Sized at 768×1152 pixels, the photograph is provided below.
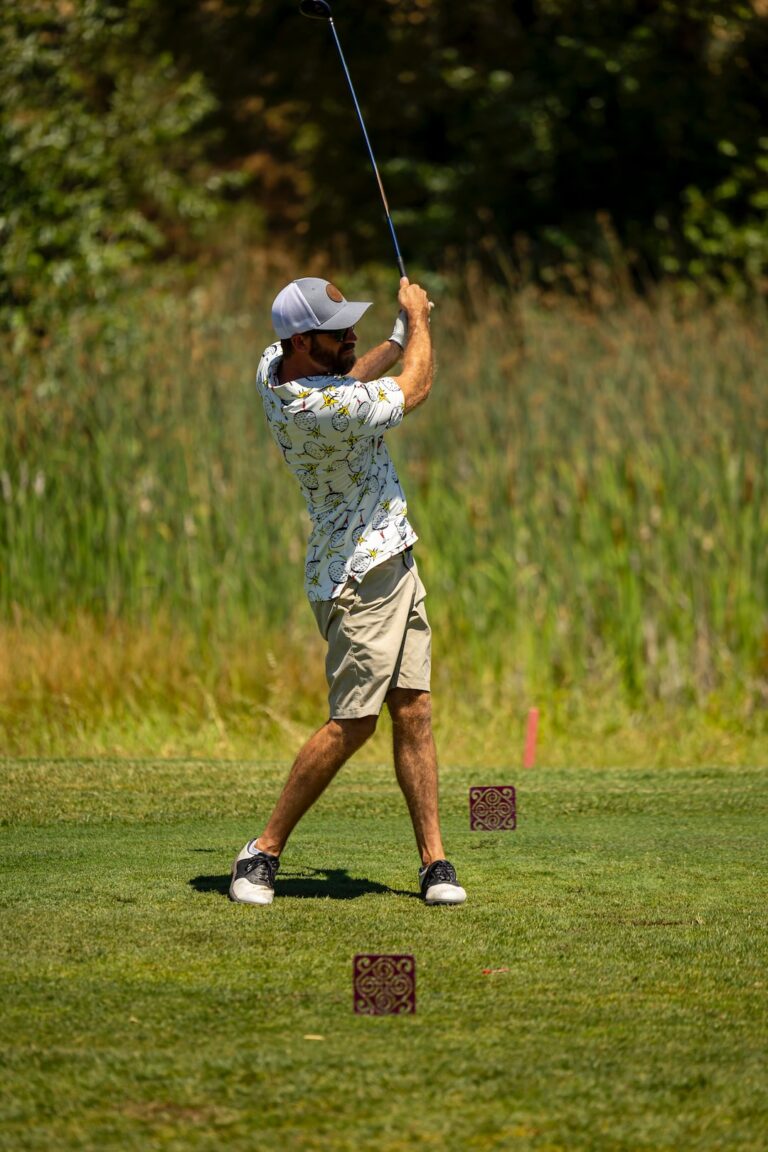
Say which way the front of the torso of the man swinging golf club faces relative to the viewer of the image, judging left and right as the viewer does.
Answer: facing the viewer and to the right of the viewer

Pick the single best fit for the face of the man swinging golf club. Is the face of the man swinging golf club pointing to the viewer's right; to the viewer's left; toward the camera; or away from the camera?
to the viewer's right

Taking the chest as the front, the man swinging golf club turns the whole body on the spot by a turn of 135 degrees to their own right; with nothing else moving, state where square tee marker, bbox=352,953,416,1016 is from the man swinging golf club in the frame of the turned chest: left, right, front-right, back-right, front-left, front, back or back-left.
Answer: left
